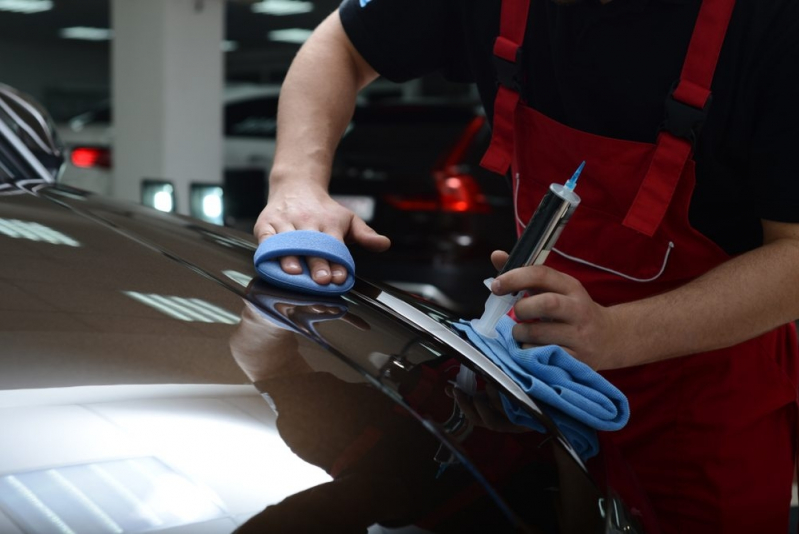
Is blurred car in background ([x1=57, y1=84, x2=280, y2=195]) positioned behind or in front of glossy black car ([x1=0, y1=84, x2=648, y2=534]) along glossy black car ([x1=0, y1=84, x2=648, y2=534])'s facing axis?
behind

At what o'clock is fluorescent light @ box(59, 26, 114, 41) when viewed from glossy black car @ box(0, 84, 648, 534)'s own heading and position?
The fluorescent light is roughly at 7 o'clock from the glossy black car.

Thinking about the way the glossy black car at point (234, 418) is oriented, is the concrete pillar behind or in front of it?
behind

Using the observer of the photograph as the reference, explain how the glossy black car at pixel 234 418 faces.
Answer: facing the viewer and to the right of the viewer

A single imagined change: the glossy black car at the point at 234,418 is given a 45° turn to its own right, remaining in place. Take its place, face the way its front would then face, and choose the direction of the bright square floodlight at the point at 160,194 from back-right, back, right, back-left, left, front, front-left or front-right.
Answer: back

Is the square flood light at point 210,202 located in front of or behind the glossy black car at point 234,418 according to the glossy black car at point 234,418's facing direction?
behind

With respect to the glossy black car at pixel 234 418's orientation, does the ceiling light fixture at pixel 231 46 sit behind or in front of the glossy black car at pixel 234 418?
behind

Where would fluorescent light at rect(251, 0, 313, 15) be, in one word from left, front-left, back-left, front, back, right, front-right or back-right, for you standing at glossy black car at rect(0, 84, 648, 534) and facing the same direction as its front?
back-left
